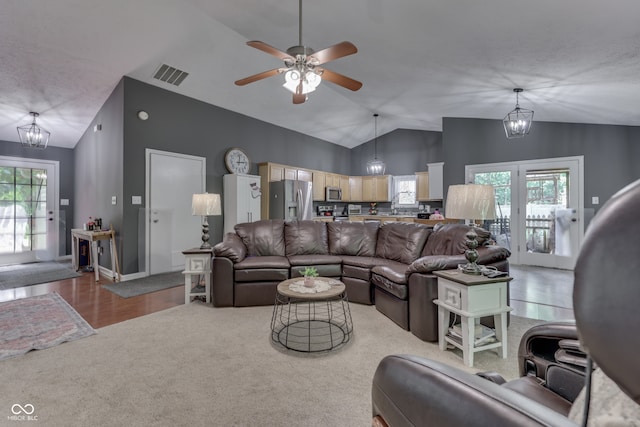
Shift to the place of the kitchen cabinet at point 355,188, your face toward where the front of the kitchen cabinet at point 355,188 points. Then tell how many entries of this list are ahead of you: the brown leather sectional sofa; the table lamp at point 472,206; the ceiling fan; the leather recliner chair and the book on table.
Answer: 5

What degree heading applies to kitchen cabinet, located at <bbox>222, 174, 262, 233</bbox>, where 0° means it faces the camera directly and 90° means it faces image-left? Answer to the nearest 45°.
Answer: approximately 315°

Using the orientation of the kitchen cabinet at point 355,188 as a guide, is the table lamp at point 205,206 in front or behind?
in front

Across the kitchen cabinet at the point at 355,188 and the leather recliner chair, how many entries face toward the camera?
1

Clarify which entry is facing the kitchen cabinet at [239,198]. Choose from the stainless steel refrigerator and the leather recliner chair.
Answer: the leather recliner chair

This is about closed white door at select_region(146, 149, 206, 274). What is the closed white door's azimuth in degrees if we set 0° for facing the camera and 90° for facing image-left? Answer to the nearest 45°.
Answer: approximately 315°

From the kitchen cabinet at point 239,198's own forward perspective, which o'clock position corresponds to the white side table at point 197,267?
The white side table is roughly at 2 o'clock from the kitchen cabinet.

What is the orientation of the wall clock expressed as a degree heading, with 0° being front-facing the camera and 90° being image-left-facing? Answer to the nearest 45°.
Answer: approximately 315°

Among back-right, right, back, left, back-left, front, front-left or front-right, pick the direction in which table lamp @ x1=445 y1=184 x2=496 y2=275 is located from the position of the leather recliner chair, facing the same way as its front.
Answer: front-right

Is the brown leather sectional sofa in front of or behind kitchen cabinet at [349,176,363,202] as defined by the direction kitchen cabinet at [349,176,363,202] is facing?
in front

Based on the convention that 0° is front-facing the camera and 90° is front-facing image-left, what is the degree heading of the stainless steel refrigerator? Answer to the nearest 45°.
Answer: approximately 315°

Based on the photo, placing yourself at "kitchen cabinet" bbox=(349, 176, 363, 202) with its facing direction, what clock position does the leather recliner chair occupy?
The leather recliner chair is roughly at 12 o'clock from the kitchen cabinet.
